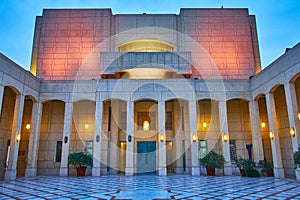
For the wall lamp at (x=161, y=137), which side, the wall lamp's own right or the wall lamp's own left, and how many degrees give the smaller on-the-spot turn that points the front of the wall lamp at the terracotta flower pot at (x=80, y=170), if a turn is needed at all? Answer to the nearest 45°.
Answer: approximately 90° to the wall lamp's own right

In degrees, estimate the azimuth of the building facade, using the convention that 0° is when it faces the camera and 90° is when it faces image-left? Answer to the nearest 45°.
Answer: approximately 0°

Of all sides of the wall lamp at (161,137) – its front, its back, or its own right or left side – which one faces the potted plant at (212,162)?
left

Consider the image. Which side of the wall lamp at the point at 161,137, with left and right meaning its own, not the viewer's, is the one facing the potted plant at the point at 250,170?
left
